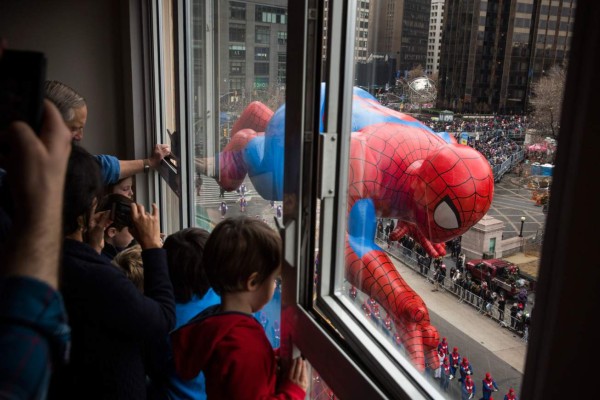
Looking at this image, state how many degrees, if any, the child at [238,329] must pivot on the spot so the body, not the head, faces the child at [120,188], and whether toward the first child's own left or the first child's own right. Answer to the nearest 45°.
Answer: approximately 45° to the first child's own left

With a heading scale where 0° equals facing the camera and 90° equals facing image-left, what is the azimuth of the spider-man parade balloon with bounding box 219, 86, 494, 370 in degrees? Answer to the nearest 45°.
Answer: approximately 270°

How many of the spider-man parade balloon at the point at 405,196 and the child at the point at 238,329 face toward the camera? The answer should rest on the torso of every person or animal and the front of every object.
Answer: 0

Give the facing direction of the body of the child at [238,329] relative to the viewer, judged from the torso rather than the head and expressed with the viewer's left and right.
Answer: facing away from the viewer and to the right of the viewer

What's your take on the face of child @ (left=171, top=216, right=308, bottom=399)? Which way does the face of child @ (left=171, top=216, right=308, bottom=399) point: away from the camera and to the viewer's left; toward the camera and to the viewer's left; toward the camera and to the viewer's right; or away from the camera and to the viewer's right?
away from the camera and to the viewer's right
